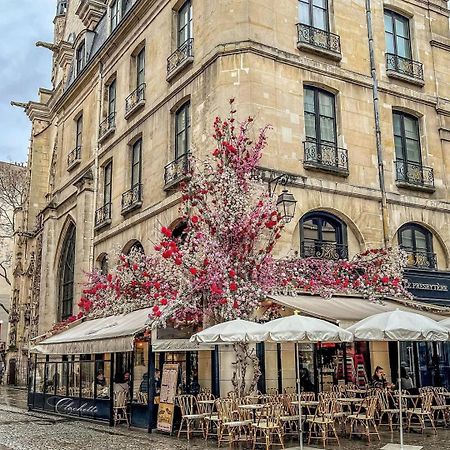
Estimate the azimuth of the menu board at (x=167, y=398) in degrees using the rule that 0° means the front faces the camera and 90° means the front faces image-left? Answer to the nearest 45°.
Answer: approximately 0°

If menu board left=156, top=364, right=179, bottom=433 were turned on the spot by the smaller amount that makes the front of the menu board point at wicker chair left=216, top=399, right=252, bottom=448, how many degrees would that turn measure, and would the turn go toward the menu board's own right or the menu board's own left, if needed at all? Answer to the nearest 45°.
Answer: approximately 45° to the menu board's own left

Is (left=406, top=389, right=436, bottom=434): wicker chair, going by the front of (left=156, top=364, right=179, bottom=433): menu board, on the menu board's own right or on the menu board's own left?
on the menu board's own left

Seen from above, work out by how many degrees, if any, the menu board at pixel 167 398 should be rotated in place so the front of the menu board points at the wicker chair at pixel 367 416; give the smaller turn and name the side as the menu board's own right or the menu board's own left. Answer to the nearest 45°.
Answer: approximately 45° to the menu board's own left

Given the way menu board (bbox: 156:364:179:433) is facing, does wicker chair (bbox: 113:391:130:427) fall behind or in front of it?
behind

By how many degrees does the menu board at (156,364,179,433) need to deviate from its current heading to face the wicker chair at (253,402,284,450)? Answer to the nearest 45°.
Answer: approximately 45° to its left

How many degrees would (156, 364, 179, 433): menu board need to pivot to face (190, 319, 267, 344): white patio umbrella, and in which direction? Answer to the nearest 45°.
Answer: approximately 45° to its left
